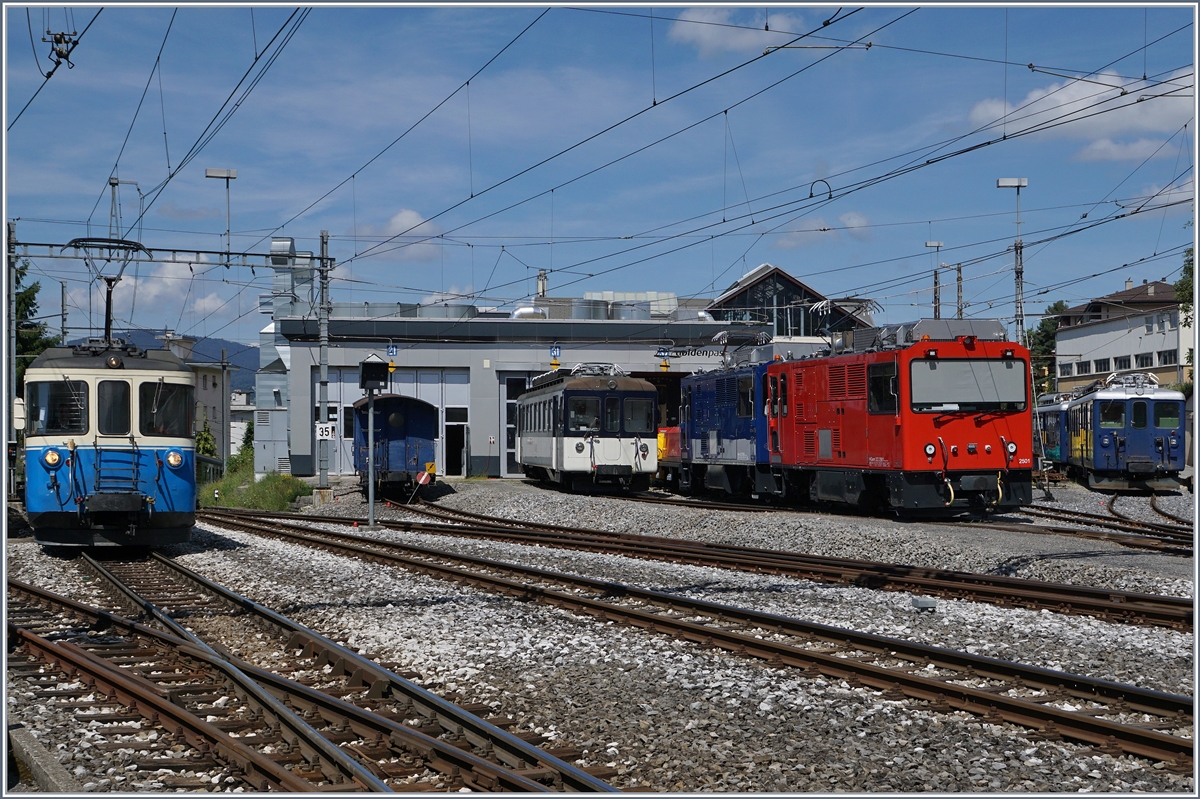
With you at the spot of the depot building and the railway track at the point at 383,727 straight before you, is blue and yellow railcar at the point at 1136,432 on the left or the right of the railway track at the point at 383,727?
left

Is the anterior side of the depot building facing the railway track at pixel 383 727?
yes

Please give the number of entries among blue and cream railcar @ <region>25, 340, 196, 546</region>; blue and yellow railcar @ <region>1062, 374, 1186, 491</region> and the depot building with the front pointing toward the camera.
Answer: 3

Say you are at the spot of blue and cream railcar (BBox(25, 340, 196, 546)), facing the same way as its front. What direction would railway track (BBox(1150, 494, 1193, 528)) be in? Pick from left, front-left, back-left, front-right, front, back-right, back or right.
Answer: left

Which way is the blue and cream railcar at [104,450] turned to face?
toward the camera

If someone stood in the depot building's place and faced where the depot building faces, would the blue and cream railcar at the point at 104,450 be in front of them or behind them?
in front

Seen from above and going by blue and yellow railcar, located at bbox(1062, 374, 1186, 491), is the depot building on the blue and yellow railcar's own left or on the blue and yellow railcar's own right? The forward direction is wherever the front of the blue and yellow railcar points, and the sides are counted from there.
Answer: on the blue and yellow railcar's own right

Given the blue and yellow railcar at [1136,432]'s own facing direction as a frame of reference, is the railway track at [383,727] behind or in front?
in front

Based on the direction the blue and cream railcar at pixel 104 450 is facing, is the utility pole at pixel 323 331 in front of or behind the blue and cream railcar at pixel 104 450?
behind

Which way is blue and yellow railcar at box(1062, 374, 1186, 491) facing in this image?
toward the camera
